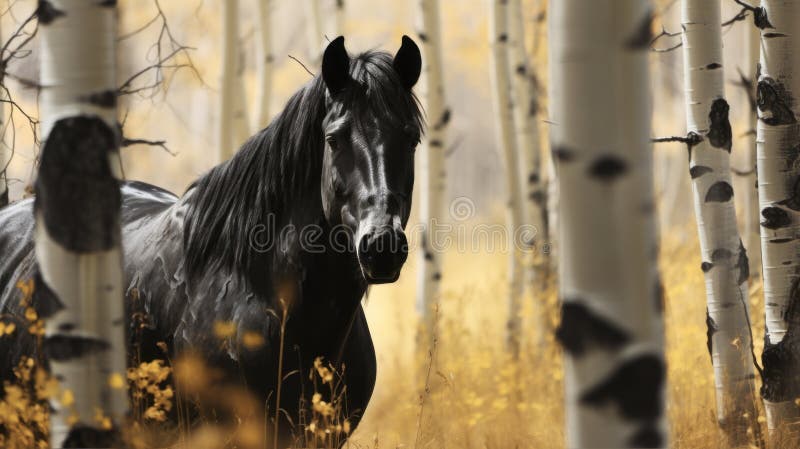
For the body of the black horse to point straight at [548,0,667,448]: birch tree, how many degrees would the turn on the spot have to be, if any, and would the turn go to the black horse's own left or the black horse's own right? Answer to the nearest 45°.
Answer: approximately 45° to the black horse's own right

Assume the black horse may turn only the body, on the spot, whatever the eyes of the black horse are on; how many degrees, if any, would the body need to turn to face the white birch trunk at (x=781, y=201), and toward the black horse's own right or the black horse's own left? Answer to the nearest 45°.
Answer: approximately 45° to the black horse's own left

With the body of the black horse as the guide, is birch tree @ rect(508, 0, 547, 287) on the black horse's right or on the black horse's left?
on the black horse's left

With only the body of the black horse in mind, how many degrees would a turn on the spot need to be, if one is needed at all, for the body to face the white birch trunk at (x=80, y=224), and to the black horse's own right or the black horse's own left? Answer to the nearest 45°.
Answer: approximately 90° to the black horse's own right

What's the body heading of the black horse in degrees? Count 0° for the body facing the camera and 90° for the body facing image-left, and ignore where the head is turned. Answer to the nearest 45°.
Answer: approximately 315°

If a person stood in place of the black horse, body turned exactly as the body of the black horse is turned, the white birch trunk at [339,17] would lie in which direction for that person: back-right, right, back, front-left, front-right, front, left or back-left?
back-left

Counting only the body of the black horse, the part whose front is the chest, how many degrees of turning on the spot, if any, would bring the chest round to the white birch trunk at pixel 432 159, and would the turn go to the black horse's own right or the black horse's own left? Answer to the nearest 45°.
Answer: approximately 90° to the black horse's own left

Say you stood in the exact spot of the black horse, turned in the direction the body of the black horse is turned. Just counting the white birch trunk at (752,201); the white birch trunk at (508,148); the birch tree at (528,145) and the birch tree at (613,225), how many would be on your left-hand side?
3

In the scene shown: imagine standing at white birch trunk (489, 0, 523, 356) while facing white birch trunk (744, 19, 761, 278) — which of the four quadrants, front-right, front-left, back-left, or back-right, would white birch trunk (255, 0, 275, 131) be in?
back-left
